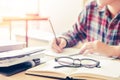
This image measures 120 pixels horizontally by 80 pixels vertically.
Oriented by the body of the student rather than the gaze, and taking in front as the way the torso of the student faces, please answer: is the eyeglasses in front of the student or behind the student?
in front

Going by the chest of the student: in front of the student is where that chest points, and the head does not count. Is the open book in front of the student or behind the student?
in front

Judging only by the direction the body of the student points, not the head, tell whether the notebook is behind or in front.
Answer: in front

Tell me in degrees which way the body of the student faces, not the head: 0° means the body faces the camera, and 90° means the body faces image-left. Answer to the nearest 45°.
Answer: approximately 45°
